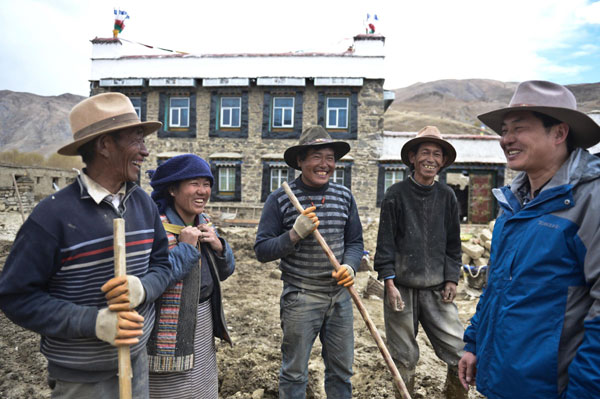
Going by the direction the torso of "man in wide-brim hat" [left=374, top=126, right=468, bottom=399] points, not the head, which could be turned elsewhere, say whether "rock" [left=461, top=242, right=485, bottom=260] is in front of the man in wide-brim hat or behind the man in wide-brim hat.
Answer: behind

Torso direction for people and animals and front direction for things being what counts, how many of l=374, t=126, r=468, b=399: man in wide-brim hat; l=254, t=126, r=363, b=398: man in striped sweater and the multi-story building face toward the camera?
3

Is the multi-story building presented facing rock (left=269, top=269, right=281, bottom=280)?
yes

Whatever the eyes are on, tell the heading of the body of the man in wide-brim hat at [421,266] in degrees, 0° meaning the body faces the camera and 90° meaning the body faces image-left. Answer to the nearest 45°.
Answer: approximately 0°

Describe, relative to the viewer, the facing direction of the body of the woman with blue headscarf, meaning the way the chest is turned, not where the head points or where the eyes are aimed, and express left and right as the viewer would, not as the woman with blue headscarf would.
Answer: facing the viewer and to the right of the viewer

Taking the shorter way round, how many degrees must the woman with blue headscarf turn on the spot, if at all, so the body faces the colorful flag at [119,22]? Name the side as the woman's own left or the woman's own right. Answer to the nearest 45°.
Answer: approximately 135° to the woman's own left

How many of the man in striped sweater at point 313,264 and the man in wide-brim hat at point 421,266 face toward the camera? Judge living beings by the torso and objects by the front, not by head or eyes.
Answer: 2
